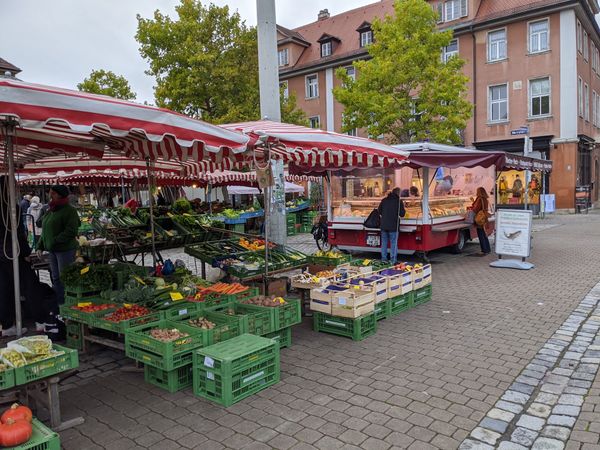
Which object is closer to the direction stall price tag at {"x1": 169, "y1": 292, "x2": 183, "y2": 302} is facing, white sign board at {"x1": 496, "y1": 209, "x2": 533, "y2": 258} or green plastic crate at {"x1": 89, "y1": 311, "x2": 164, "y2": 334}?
the green plastic crate

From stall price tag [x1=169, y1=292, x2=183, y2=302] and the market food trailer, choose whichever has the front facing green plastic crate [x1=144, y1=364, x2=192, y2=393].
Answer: the stall price tag

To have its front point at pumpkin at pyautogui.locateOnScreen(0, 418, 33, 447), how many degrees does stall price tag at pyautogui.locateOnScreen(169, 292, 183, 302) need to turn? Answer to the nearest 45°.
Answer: approximately 45° to its right

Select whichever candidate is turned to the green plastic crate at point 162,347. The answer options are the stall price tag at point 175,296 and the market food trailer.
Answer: the stall price tag

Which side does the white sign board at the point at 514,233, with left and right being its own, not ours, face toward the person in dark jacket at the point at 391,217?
right

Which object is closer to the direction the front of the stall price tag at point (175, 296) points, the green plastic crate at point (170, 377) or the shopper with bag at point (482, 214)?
the green plastic crate

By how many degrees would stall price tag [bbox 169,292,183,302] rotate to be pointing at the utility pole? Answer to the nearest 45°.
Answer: approximately 135° to its left
